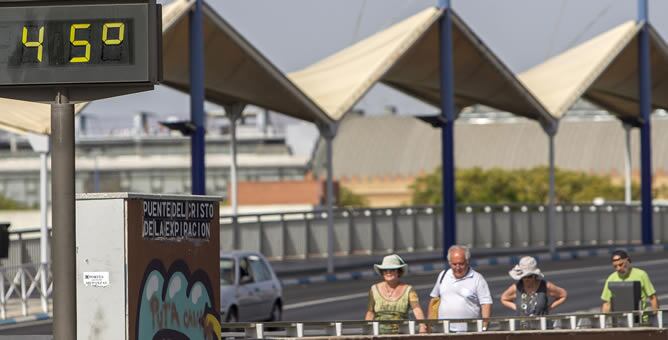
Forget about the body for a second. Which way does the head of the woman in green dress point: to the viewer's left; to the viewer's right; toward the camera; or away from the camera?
toward the camera

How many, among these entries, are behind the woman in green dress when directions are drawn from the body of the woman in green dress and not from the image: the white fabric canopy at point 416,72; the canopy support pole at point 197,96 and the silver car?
3

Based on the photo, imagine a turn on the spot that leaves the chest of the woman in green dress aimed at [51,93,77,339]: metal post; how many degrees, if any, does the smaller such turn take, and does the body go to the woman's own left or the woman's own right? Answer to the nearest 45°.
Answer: approximately 45° to the woman's own right

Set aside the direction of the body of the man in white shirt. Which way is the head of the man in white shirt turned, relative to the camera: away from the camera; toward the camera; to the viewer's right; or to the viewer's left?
toward the camera

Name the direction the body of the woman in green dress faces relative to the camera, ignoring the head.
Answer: toward the camera

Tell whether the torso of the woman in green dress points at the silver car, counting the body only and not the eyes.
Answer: no

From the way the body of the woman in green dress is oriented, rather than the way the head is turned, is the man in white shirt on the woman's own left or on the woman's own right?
on the woman's own left

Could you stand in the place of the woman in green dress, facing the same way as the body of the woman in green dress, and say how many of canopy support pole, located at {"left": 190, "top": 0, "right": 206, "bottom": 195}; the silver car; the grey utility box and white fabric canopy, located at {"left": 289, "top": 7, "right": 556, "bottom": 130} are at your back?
3

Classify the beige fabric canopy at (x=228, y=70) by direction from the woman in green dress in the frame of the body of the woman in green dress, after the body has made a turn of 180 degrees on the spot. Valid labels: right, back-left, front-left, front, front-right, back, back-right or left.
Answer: front

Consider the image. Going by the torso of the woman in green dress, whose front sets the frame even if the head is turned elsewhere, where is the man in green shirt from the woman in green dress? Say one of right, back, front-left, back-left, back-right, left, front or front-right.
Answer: back-left

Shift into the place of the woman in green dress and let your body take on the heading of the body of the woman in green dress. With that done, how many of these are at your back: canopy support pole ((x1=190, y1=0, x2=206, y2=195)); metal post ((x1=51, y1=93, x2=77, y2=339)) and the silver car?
2

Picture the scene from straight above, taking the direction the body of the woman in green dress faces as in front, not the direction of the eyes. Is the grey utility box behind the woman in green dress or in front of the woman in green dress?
in front

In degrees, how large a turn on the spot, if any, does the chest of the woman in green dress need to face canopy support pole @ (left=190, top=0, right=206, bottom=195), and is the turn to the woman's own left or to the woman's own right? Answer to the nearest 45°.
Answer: approximately 180°

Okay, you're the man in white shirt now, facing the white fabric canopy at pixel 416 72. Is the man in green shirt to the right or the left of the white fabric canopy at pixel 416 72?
right

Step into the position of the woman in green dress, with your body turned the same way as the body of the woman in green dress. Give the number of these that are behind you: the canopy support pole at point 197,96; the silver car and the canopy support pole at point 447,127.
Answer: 3

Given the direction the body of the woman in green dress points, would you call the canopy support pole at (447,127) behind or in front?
behind
